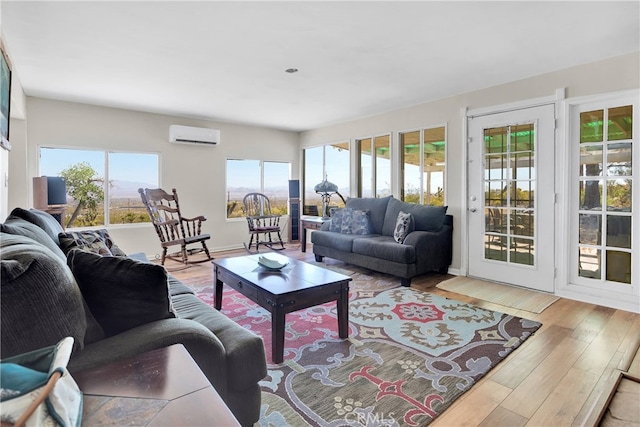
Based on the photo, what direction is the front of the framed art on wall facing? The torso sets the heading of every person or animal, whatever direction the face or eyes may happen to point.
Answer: to the viewer's right

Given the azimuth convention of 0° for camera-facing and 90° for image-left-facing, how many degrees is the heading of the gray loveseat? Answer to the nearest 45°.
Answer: approximately 45°

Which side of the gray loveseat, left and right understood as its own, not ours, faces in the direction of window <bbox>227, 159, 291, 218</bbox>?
right

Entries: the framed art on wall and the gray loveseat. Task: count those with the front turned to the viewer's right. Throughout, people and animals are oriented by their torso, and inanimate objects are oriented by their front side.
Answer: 1

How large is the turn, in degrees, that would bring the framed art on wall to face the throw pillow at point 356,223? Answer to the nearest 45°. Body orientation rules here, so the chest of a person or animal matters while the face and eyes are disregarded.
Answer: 0° — it already faces it

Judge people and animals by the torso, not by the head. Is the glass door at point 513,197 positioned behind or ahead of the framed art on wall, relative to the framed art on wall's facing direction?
ahead

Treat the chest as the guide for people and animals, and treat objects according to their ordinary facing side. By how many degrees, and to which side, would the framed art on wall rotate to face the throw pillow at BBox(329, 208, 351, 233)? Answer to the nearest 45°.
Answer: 0° — it already faces it

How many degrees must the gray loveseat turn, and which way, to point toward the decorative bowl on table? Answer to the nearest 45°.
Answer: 0° — it already faces it

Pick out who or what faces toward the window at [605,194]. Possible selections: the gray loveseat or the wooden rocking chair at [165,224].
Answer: the wooden rocking chair

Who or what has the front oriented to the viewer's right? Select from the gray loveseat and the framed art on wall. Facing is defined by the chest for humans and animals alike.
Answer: the framed art on wall

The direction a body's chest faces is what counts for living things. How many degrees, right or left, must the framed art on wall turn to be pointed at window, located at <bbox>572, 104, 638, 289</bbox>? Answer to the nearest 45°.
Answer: approximately 45° to its right

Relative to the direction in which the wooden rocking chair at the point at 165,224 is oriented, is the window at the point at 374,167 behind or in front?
in front

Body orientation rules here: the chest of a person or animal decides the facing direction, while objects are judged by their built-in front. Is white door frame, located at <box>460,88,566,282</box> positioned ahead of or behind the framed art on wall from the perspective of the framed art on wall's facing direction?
ahead

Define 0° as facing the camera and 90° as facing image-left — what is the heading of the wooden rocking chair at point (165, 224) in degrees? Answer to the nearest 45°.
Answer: approximately 315°

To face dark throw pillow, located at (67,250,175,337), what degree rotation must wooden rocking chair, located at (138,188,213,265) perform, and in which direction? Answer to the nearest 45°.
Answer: approximately 45° to its right

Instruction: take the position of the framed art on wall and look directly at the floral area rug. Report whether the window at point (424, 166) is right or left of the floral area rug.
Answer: left
